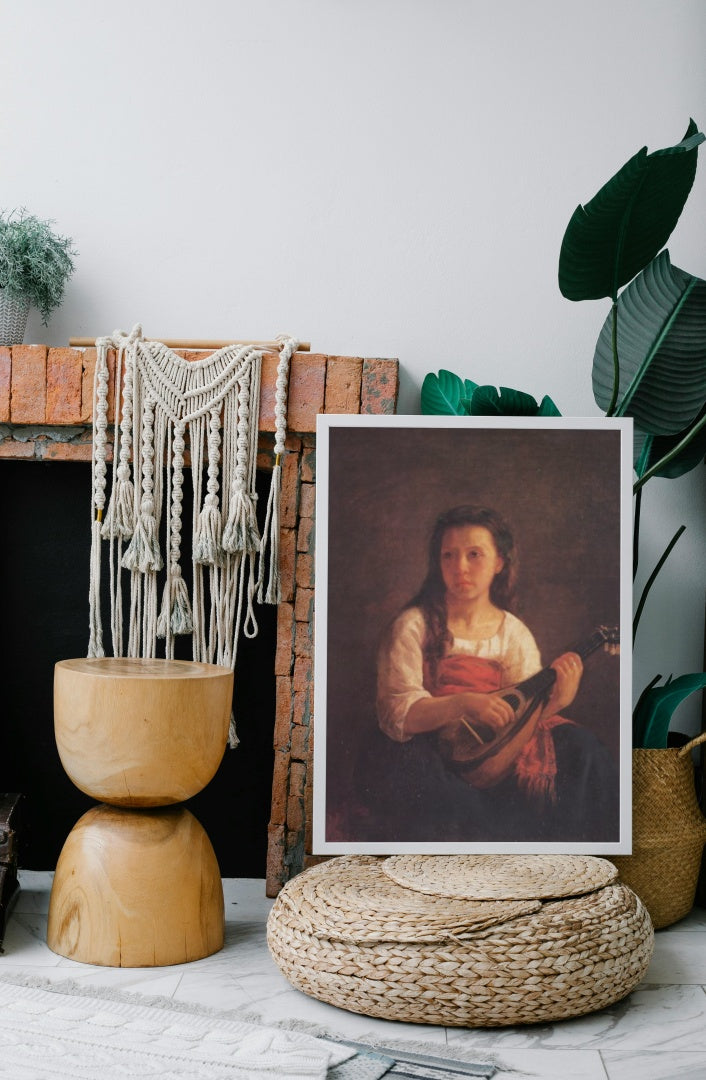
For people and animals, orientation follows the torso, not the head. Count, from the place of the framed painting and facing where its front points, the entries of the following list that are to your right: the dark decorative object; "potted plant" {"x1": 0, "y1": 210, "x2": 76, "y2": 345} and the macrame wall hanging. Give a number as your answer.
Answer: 3

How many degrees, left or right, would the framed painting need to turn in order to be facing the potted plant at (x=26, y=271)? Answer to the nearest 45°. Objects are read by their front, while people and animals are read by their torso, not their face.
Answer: approximately 90° to its right

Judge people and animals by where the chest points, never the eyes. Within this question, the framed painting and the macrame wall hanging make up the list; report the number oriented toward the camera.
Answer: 2

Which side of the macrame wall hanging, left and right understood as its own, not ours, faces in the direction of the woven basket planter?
left

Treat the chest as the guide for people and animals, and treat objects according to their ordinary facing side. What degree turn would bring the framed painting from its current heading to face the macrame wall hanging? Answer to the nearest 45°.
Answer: approximately 90° to its right

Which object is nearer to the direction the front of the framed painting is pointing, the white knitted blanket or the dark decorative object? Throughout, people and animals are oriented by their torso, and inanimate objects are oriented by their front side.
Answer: the white knitted blanket
